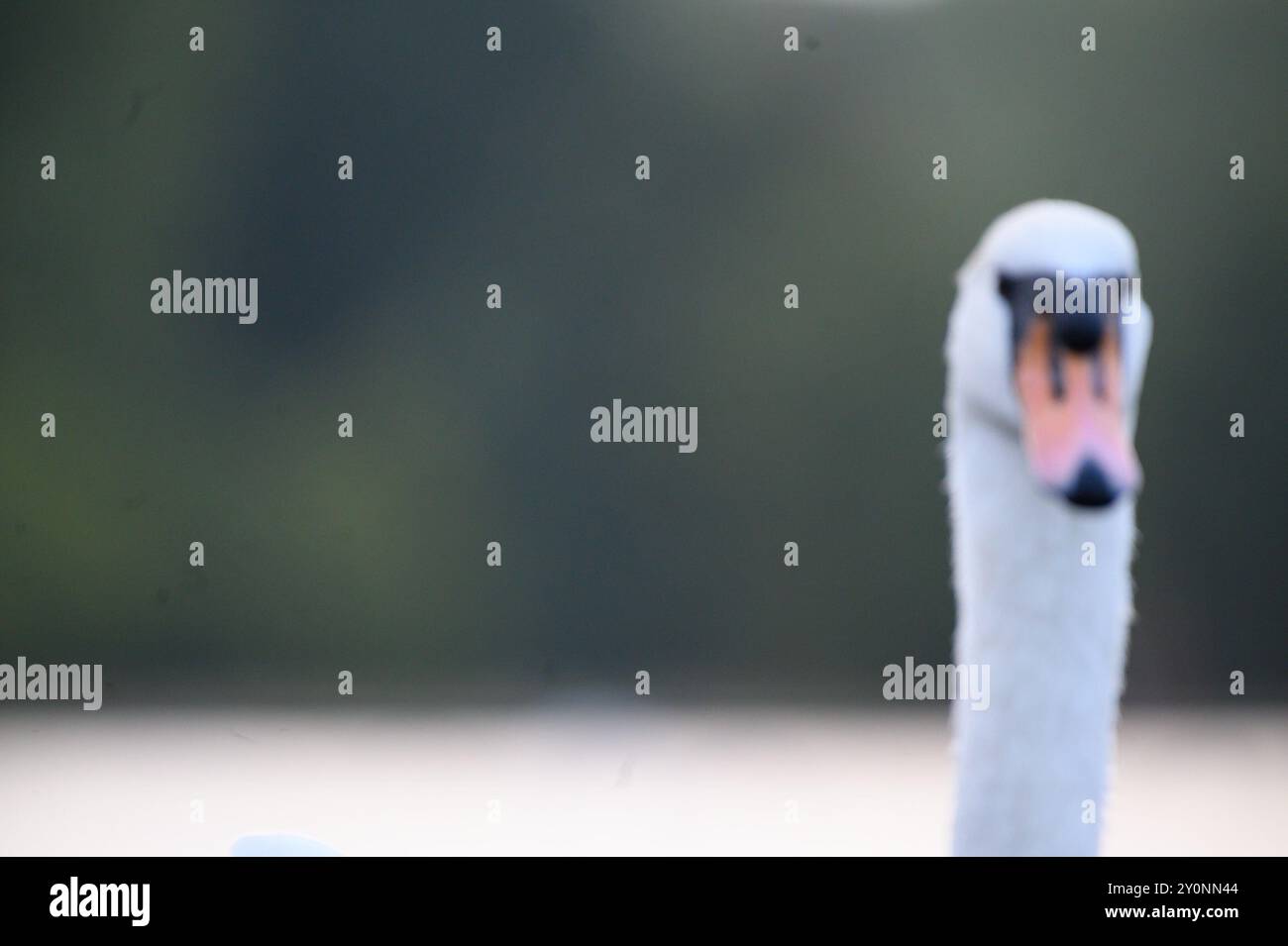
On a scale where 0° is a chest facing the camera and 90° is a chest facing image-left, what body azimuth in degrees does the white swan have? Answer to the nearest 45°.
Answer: approximately 0°
